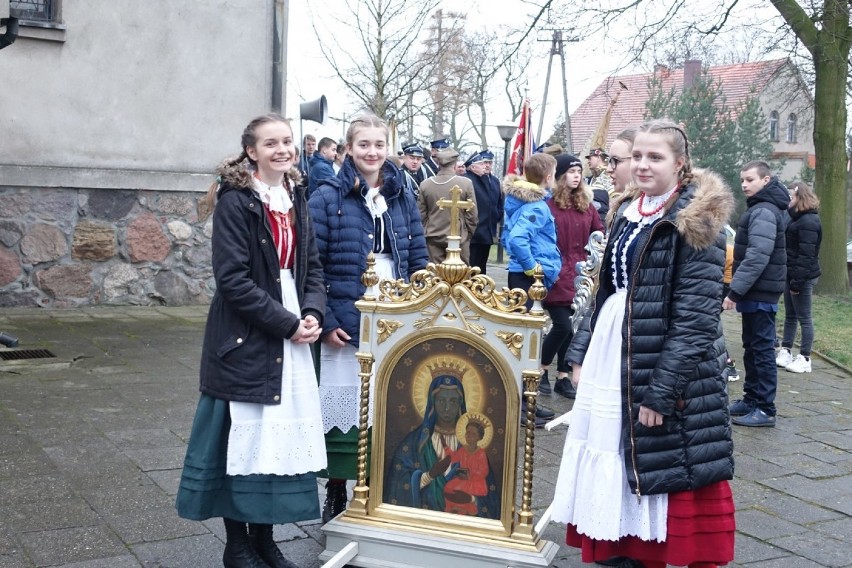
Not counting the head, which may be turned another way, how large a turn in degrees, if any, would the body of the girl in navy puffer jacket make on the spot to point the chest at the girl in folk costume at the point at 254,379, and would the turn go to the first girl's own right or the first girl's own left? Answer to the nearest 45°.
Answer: approximately 45° to the first girl's own right

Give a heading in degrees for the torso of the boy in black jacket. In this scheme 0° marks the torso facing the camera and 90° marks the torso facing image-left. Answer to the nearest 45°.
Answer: approximately 90°

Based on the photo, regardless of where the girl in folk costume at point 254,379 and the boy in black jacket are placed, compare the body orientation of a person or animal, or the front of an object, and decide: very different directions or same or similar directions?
very different directions

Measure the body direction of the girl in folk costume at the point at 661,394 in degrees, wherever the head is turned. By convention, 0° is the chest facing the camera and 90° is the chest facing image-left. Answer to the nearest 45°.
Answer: approximately 45°

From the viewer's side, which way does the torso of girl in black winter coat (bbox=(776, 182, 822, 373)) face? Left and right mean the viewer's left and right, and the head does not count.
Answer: facing to the left of the viewer

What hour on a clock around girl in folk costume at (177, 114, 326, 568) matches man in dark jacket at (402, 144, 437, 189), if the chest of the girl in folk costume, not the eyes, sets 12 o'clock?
The man in dark jacket is roughly at 8 o'clock from the girl in folk costume.

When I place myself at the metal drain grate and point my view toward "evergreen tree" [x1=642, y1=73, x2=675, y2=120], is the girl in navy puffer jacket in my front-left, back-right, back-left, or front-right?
back-right

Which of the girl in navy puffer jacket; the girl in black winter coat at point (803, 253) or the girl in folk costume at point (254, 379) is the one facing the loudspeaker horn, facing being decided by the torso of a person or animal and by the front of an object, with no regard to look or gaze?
the girl in black winter coat

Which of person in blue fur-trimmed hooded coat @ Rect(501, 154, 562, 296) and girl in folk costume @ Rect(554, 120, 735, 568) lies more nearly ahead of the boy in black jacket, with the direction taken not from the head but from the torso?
the person in blue fur-trimmed hooded coat
